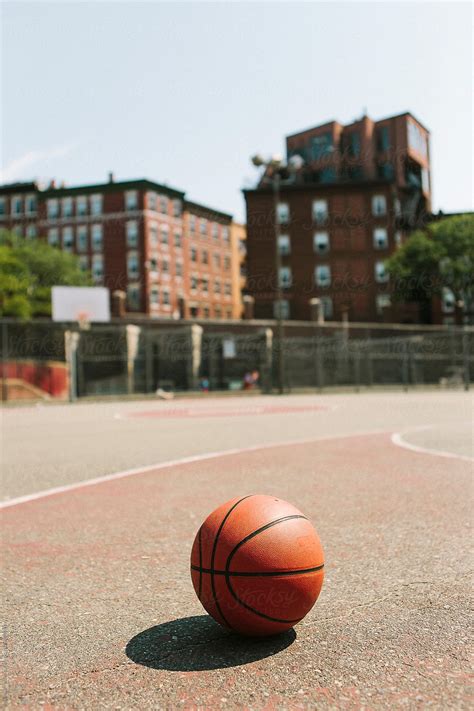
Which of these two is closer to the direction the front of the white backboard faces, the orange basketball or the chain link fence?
the orange basketball

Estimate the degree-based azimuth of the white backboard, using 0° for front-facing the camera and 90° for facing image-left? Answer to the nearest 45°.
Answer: approximately 0°

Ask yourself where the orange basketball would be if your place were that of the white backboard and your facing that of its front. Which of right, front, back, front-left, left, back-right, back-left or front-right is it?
front
